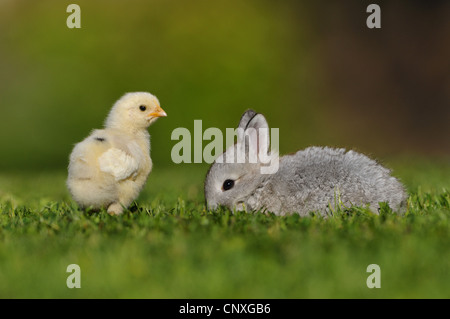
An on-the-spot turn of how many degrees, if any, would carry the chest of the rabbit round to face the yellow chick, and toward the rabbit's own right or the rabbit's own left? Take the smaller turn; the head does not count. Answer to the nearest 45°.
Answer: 0° — it already faces it

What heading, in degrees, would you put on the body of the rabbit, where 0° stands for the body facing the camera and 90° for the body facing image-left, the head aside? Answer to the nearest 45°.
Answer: approximately 90°
